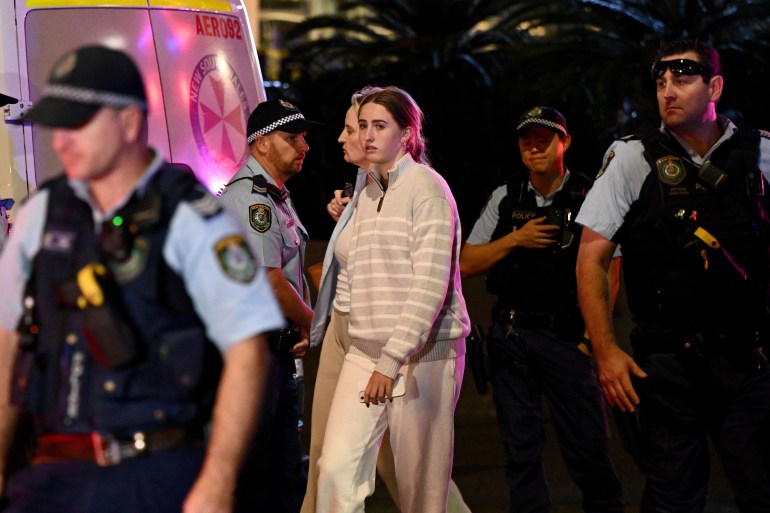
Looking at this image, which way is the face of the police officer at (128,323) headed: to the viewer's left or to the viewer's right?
to the viewer's left

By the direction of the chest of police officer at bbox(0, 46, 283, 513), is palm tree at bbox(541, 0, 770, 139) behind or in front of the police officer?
behind

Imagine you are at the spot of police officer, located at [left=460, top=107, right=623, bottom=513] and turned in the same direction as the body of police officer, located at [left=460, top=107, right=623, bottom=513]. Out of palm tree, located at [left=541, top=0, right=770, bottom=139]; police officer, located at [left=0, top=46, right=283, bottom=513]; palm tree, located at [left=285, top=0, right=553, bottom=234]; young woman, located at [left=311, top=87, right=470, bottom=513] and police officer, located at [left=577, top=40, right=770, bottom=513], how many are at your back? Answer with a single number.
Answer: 2

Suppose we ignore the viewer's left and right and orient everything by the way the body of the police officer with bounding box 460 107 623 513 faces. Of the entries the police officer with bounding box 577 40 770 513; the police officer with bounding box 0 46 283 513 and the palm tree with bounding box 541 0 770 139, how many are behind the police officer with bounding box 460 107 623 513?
1

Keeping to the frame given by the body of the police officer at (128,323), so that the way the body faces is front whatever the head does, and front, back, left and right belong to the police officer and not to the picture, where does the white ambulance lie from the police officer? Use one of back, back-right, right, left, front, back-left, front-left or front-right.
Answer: back-right

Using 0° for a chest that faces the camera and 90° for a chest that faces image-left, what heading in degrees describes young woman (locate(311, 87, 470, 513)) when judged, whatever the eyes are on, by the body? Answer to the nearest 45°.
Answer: approximately 45°

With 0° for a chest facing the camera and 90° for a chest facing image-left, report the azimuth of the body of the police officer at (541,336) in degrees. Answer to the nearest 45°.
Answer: approximately 0°

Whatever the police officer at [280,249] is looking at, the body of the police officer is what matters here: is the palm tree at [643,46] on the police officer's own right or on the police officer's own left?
on the police officer's own left

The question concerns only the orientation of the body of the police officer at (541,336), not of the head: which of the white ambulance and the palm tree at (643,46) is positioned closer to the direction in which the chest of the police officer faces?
the white ambulance

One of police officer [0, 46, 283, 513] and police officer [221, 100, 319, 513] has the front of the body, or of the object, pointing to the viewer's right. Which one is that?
police officer [221, 100, 319, 513]
